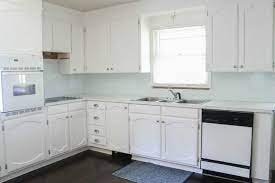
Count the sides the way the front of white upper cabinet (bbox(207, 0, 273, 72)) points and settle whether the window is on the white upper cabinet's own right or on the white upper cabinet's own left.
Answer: on the white upper cabinet's own right

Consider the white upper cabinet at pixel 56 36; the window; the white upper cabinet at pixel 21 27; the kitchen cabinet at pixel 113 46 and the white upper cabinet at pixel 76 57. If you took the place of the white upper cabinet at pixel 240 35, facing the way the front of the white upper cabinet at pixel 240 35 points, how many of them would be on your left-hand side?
0

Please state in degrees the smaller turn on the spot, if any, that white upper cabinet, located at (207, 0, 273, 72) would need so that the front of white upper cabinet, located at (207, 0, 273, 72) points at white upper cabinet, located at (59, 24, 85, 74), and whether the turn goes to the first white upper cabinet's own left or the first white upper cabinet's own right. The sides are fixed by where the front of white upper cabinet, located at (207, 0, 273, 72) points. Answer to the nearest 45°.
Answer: approximately 90° to the first white upper cabinet's own right

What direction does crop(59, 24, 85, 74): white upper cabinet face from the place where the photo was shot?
facing the viewer and to the right of the viewer

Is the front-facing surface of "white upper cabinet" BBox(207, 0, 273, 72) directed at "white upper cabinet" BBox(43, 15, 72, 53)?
no

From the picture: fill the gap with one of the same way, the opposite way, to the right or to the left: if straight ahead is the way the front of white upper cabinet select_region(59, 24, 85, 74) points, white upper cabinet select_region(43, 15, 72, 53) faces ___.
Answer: the same way

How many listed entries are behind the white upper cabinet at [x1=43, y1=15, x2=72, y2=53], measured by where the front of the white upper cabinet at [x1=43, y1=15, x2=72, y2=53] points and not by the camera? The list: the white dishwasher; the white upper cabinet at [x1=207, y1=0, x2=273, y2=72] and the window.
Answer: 0

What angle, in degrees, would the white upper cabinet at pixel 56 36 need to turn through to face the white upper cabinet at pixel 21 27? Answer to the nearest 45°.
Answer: approximately 90° to its right

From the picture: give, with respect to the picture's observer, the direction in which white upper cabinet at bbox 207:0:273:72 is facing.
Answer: facing the viewer

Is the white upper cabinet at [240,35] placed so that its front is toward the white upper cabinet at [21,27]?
no
